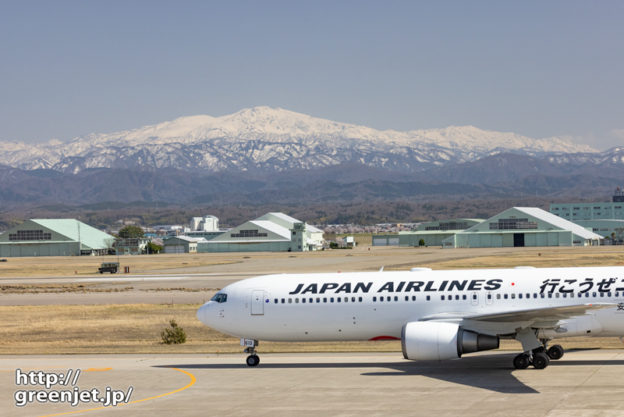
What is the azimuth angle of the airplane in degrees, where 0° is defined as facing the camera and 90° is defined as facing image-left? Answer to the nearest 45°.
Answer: approximately 90°
